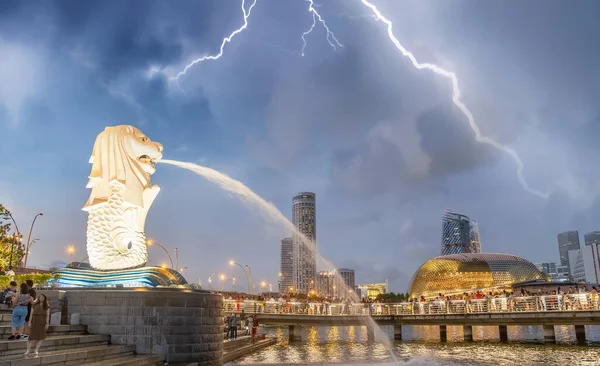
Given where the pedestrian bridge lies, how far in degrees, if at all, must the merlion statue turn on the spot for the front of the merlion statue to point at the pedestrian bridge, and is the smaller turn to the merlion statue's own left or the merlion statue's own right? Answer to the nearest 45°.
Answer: approximately 45° to the merlion statue's own left

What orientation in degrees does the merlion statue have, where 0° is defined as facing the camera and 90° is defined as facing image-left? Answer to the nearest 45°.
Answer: approximately 270°

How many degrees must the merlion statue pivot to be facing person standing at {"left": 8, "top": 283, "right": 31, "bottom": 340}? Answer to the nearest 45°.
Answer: approximately 90° to its right

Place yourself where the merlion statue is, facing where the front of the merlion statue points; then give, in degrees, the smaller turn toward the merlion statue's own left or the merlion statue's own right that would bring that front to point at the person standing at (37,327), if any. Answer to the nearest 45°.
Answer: approximately 90° to the merlion statue's own right

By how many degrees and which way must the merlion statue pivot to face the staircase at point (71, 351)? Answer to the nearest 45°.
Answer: approximately 90° to its right
